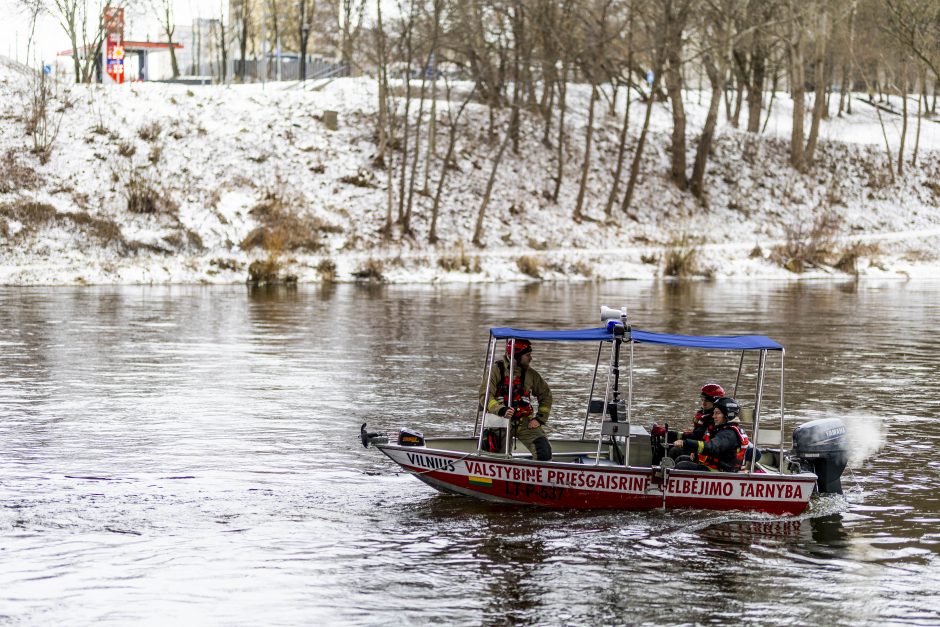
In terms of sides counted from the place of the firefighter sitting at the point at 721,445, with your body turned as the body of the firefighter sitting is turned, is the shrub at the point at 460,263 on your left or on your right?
on your right

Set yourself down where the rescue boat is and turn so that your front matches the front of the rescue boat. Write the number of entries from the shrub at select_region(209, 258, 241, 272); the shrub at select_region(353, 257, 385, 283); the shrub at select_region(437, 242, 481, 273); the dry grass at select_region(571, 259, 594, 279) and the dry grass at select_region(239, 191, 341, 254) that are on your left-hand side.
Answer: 0

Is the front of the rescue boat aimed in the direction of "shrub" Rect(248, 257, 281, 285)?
no

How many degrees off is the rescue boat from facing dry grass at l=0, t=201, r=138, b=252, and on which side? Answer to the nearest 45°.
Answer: approximately 45° to its right

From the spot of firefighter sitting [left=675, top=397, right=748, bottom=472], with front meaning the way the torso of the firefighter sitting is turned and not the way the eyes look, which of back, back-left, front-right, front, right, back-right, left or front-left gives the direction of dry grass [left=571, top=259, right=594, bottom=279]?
right

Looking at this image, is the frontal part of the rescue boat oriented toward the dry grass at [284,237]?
no

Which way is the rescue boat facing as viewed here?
to the viewer's left

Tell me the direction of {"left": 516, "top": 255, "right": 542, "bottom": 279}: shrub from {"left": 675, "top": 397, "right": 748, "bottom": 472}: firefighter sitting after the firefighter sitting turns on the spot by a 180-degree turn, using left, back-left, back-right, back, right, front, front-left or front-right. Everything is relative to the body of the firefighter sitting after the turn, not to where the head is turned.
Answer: left

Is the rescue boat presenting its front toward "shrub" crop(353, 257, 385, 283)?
no

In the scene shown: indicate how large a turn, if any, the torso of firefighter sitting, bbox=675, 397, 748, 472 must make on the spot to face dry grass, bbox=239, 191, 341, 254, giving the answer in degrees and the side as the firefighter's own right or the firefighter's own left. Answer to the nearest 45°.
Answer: approximately 45° to the firefighter's own right

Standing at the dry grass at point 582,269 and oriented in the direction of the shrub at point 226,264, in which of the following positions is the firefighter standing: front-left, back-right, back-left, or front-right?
front-left

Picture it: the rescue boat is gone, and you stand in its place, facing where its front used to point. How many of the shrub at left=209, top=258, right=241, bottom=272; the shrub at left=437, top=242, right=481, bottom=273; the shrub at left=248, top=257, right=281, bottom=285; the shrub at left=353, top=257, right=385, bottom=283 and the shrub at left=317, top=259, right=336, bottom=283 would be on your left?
0

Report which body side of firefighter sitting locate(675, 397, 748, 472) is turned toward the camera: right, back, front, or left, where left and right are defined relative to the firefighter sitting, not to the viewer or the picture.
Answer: left

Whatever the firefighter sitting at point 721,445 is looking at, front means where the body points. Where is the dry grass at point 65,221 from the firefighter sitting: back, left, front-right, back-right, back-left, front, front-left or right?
front-right

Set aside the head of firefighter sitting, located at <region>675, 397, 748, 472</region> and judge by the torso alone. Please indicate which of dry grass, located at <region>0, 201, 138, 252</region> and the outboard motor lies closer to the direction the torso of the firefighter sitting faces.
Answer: the dry grass

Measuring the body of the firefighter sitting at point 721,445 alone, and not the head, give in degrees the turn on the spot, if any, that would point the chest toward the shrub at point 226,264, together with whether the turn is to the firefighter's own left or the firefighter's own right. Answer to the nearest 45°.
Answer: approximately 45° to the firefighter's own right

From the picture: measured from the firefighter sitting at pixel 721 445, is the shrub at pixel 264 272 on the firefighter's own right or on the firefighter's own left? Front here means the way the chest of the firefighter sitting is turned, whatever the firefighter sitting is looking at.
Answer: on the firefighter's own right
